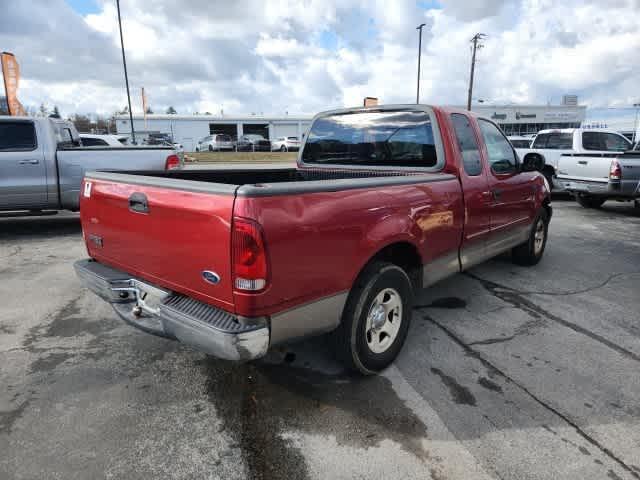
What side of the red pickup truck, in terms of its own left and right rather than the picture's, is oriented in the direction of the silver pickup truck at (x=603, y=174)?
front

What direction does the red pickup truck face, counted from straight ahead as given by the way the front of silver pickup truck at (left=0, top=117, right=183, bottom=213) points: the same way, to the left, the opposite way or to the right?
the opposite way

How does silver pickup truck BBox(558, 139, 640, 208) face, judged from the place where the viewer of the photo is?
facing away from the viewer and to the right of the viewer

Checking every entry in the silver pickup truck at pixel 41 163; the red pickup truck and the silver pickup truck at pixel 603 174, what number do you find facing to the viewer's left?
1

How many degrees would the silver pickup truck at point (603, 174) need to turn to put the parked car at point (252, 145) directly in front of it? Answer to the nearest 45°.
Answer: approximately 90° to its left

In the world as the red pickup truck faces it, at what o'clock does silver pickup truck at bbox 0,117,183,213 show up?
The silver pickup truck is roughly at 9 o'clock from the red pickup truck.

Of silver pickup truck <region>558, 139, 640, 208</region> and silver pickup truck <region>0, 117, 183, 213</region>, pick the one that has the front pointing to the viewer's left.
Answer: the silver pickup truck <region>0, 117, 183, 213</region>

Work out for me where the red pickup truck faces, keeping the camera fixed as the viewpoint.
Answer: facing away from the viewer and to the right of the viewer

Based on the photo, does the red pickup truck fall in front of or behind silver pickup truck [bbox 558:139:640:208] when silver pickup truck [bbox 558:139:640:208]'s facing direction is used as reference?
behind

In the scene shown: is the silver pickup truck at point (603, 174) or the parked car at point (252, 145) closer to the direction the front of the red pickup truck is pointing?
the silver pickup truck

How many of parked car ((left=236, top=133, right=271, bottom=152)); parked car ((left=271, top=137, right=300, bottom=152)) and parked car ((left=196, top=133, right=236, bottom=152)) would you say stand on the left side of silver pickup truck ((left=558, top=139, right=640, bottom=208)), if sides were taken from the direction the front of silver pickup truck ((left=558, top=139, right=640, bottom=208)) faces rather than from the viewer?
3

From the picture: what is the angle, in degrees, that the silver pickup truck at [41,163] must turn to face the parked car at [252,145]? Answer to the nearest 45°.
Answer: approximately 135° to its right

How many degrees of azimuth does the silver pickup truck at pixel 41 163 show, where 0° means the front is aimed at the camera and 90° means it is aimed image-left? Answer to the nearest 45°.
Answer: approximately 90°

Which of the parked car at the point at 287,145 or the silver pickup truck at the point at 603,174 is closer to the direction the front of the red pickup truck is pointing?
the silver pickup truck

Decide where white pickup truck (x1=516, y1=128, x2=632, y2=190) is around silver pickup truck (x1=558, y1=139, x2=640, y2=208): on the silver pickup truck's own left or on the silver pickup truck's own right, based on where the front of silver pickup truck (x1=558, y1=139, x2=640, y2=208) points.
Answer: on the silver pickup truck's own left

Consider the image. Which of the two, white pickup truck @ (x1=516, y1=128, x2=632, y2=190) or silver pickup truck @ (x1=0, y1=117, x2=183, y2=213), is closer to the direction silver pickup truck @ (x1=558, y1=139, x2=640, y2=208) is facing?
the white pickup truck

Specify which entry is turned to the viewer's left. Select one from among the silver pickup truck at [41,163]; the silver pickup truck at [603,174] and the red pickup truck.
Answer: the silver pickup truck at [41,163]
